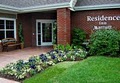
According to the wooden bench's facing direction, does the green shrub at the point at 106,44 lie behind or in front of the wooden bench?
in front

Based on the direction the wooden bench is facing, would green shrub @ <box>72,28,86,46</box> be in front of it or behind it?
in front

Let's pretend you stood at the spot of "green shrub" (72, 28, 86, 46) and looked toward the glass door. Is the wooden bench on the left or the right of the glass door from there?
left

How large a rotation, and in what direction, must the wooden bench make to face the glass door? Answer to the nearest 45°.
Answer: approximately 90° to its left
